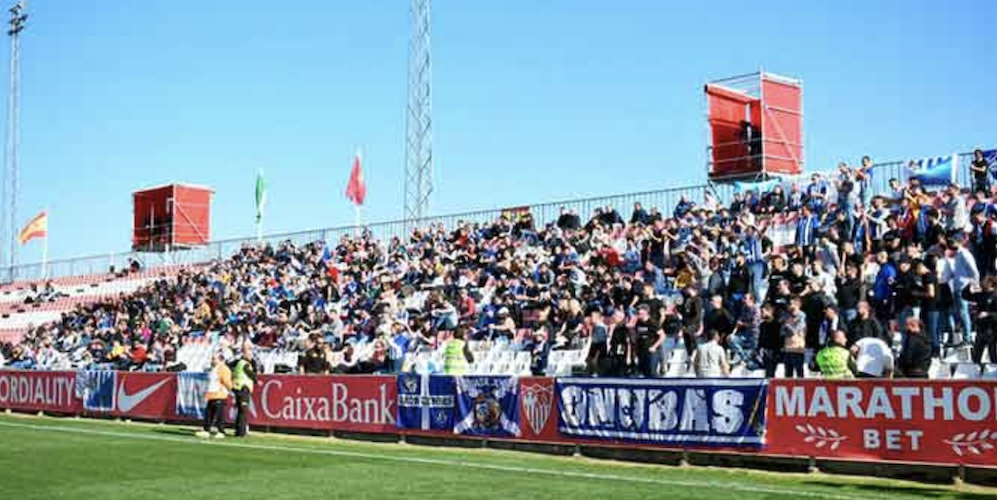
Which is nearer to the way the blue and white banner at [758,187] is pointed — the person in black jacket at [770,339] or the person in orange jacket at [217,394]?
the person in black jacket

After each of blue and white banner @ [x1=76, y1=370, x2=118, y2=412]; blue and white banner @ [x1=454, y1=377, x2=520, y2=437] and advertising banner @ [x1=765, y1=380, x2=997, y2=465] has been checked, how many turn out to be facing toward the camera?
3

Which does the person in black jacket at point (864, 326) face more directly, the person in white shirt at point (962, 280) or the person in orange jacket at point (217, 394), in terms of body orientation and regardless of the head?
the person in orange jacket

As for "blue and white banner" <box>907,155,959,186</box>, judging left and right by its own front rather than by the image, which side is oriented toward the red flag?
right

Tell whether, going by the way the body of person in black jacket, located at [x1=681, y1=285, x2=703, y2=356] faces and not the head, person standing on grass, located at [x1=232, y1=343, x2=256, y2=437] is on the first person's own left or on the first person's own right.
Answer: on the first person's own right

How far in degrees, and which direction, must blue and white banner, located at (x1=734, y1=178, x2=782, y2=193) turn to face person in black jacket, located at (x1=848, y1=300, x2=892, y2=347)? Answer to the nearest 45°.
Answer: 0° — it already faces them

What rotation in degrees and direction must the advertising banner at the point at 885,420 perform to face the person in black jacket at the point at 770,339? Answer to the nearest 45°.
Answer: approximately 135° to its right

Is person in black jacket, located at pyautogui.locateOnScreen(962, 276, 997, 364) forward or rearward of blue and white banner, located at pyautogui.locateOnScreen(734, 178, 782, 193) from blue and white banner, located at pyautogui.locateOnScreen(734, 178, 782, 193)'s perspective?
forward

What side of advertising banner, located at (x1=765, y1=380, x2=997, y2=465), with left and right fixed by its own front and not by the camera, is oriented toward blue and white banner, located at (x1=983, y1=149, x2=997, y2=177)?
back

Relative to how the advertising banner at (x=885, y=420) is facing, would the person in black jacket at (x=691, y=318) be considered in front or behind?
behind

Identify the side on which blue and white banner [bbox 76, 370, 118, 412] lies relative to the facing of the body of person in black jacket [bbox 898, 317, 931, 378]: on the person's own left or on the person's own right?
on the person's own right

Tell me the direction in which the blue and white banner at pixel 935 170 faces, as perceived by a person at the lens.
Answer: facing the viewer and to the left of the viewer

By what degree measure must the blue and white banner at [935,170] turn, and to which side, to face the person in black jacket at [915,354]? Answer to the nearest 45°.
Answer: approximately 45° to its left

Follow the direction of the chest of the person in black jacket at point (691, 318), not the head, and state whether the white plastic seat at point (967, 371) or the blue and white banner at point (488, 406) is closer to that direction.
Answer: the blue and white banner
